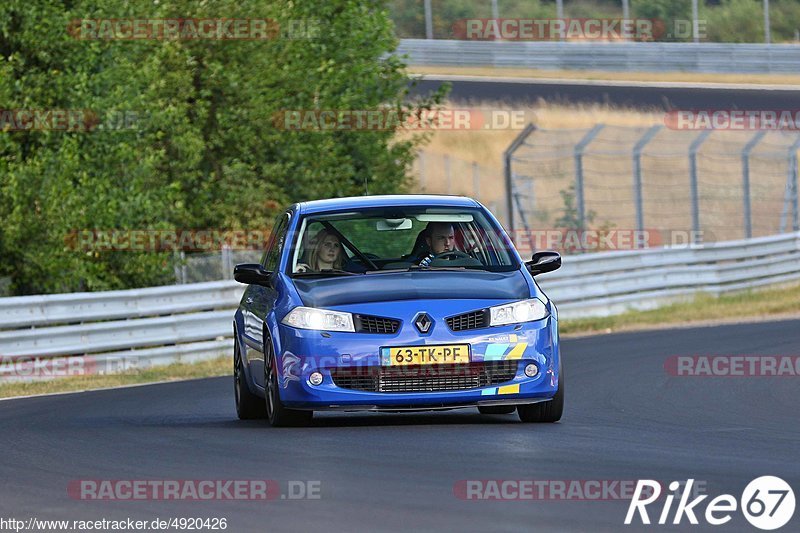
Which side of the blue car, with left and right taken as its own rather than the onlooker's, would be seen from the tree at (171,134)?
back

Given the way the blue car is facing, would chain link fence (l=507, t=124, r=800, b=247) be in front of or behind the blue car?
behind

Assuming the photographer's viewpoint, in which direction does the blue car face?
facing the viewer

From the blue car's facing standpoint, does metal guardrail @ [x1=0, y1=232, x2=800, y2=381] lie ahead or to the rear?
to the rear
